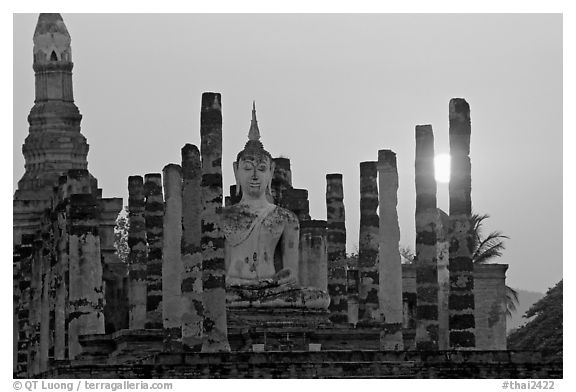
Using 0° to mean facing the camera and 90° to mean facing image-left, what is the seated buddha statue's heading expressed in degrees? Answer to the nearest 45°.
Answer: approximately 0°
